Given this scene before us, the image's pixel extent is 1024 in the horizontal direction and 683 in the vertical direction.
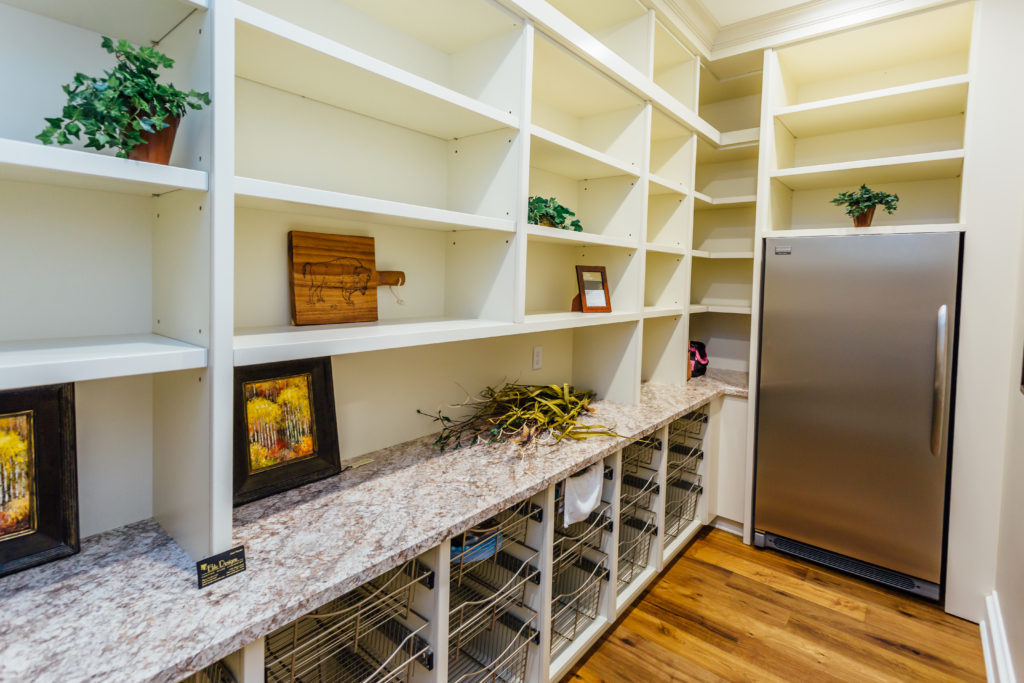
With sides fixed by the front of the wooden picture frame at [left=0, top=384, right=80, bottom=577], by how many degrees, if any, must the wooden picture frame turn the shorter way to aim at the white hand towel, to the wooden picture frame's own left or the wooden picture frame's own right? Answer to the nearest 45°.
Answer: approximately 45° to the wooden picture frame's own left

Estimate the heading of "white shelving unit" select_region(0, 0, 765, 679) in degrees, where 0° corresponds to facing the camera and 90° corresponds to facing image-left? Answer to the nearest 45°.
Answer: approximately 315°

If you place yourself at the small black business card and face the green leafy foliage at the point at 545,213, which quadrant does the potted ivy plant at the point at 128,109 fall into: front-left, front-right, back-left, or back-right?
back-left

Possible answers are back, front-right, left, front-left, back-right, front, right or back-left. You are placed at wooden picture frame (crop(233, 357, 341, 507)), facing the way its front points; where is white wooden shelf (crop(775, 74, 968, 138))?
front-left

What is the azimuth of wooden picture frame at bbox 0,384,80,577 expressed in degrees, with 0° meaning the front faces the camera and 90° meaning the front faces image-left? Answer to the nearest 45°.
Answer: approximately 315°

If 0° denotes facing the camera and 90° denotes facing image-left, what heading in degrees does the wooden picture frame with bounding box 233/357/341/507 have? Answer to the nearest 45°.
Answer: approximately 315°
